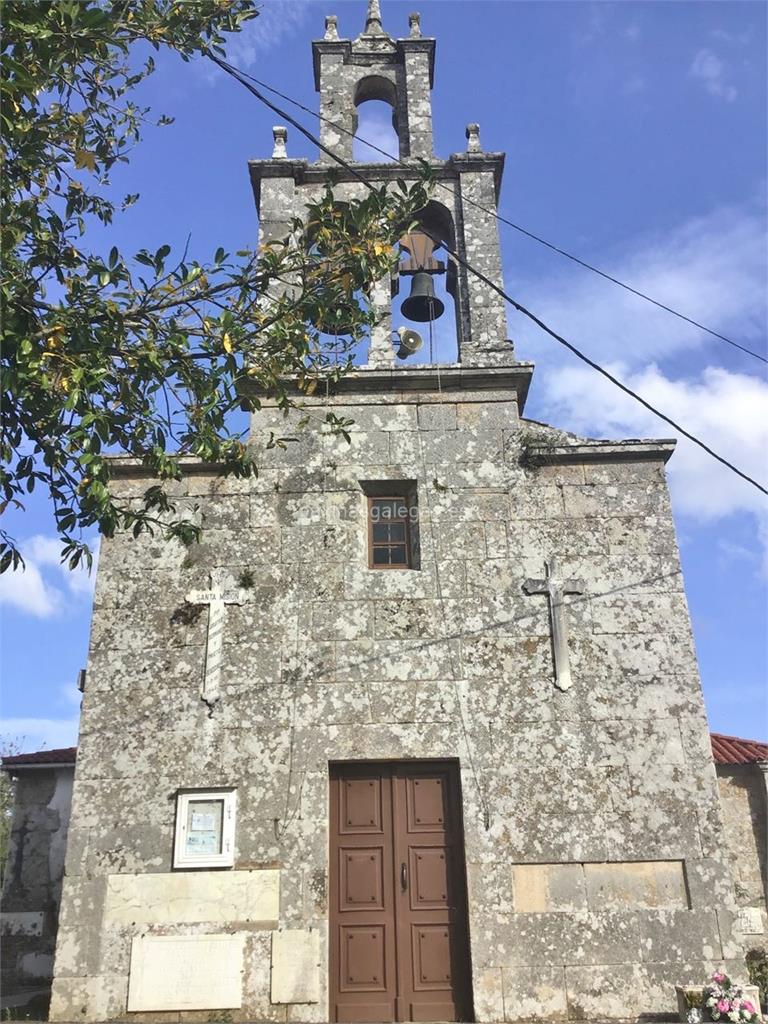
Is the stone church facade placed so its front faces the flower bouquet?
no

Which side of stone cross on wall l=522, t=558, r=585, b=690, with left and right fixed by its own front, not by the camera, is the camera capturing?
front

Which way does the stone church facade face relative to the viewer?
toward the camera

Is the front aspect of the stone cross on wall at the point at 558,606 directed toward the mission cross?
no
